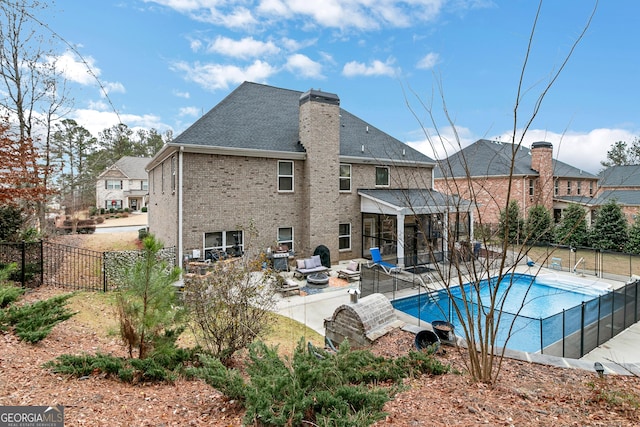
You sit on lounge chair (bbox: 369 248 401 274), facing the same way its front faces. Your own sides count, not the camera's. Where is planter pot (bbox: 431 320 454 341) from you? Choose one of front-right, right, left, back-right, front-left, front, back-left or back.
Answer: front-right

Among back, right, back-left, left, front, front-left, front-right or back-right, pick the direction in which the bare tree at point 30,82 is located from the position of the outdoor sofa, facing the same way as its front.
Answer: back-right

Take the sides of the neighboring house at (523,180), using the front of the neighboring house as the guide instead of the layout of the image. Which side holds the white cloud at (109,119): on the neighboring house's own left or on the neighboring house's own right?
on the neighboring house's own left

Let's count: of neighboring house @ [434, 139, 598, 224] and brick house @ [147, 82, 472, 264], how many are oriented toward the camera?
0

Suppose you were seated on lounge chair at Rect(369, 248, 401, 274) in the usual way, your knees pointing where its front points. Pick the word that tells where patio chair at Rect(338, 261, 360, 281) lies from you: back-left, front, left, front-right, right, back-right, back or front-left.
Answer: right

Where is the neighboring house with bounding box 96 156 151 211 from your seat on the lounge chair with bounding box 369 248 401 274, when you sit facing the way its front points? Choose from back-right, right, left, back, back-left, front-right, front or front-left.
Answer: back

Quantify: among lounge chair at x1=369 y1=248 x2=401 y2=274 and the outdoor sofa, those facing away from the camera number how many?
0

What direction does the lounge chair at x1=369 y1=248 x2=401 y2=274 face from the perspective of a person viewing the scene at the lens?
facing the viewer and to the right of the viewer

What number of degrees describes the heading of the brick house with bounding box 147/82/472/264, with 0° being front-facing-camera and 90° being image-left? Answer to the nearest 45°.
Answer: approximately 135°

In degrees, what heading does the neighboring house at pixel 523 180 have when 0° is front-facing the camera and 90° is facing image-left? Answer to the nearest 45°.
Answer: approximately 135°

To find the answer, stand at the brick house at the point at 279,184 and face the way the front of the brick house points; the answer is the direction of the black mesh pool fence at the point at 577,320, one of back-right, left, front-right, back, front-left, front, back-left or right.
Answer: back

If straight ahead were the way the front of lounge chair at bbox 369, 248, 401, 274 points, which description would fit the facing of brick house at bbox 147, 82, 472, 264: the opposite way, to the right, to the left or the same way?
the opposite way

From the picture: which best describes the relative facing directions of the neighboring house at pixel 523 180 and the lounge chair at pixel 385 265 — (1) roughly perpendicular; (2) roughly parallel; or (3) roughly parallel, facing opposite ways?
roughly parallel, facing opposite ways

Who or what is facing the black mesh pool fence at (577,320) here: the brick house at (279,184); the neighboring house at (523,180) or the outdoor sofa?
the outdoor sofa

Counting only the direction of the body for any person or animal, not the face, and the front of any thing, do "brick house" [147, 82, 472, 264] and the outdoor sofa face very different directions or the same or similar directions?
very different directions
